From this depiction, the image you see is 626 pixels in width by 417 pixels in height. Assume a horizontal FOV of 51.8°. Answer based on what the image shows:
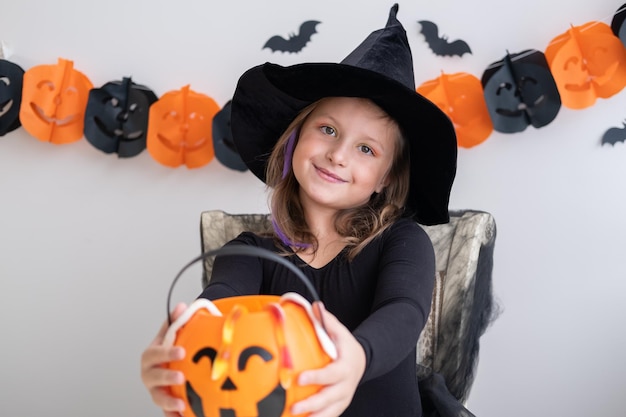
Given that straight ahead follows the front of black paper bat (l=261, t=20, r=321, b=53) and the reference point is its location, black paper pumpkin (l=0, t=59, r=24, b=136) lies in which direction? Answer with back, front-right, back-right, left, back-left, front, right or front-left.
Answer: right

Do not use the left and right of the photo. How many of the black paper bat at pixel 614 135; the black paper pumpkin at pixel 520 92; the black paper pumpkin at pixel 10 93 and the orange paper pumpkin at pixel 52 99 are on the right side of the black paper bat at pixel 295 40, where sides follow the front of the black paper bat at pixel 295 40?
2

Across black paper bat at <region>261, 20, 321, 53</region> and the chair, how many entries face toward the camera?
2

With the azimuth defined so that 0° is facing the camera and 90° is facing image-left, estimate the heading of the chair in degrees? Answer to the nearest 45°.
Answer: approximately 0°
